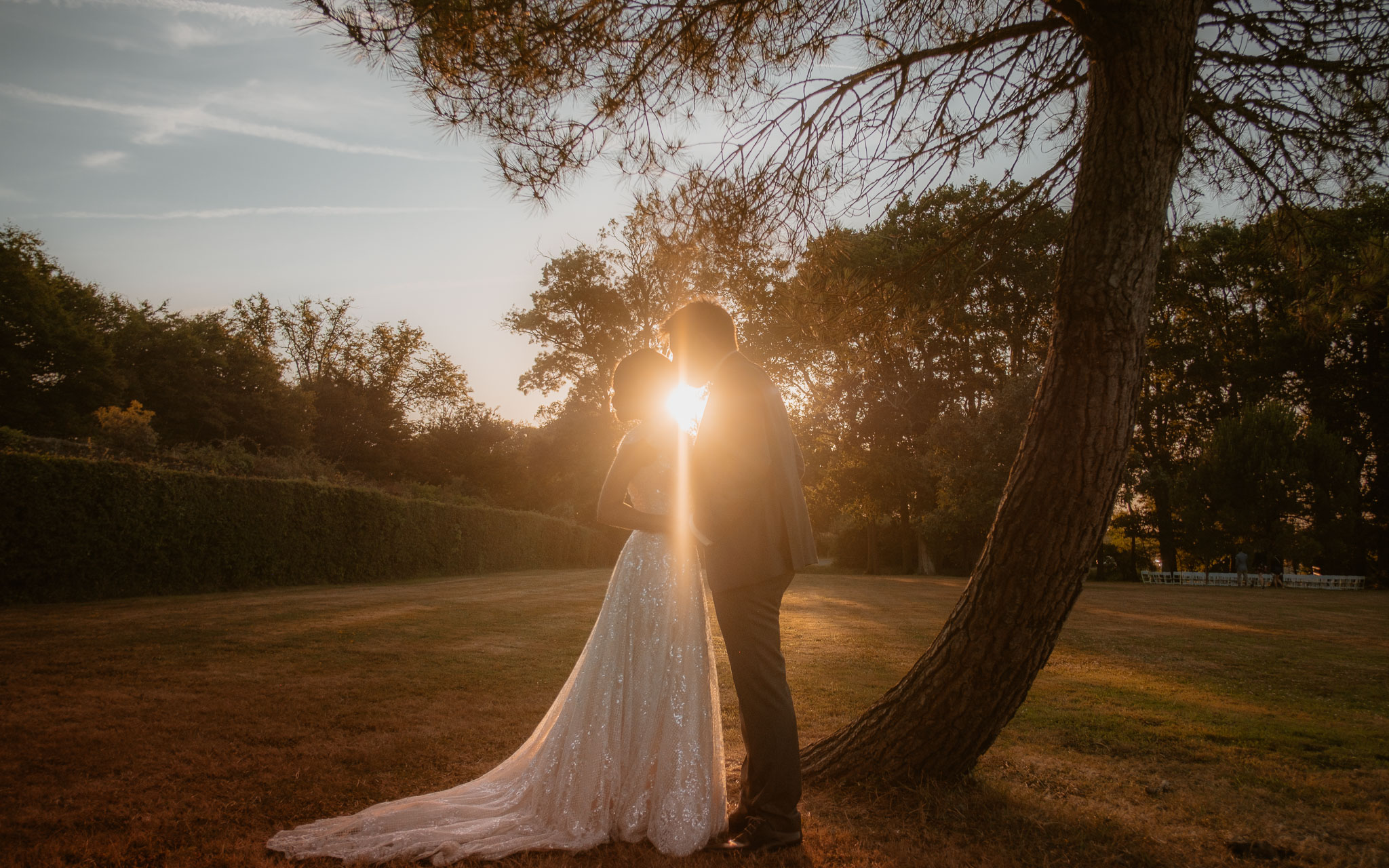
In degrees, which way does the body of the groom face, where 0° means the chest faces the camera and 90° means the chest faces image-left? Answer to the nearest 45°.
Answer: approximately 90°

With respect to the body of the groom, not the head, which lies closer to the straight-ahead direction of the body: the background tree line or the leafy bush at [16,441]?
the leafy bush

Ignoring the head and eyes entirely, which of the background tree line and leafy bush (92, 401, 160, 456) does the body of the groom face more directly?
the leafy bush

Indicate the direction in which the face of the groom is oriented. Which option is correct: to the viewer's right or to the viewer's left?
to the viewer's left

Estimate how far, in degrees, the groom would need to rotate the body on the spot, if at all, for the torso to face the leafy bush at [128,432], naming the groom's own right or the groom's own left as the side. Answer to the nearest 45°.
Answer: approximately 45° to the groom's own right

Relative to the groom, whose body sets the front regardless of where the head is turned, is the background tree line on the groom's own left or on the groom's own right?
on the groom's own right
